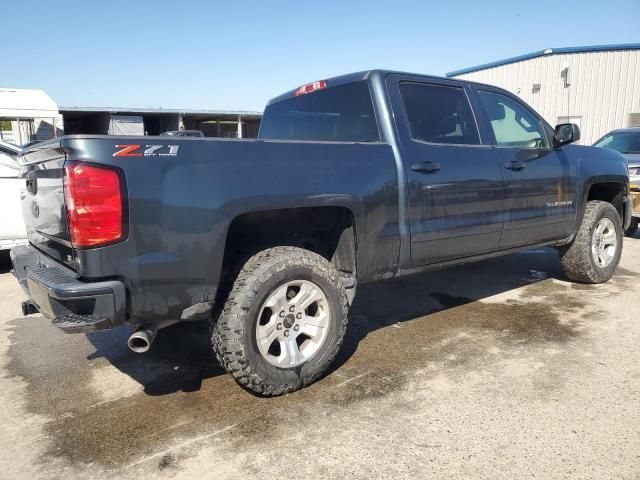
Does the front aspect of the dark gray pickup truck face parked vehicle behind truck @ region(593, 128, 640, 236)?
yes

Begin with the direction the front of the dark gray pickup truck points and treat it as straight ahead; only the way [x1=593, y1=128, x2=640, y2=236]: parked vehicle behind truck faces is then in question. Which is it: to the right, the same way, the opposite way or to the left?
the opposite way

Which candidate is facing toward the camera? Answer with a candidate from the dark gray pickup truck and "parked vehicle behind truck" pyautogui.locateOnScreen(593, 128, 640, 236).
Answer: the parked vehicle behind truck

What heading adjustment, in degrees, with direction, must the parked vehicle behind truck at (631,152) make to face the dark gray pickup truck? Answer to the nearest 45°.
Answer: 0° — it already faces it

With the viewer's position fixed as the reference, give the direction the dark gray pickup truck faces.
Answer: facing away from the viewer and to the right of the viewer

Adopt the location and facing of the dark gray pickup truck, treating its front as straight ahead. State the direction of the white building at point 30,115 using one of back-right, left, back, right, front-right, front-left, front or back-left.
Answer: left

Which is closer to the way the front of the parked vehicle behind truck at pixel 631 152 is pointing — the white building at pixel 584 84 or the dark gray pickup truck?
the dark gray pickup truck

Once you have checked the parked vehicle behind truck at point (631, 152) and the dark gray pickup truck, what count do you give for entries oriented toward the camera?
1

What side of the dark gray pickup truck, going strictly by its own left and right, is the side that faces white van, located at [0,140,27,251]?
left

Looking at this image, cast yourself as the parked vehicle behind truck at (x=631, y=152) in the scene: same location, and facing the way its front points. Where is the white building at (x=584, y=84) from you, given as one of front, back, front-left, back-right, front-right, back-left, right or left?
back

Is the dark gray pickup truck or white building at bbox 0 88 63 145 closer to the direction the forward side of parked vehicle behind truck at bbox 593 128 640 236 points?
the dark gray pickup truck

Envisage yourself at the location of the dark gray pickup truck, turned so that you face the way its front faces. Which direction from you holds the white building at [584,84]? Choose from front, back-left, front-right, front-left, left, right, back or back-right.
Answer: front

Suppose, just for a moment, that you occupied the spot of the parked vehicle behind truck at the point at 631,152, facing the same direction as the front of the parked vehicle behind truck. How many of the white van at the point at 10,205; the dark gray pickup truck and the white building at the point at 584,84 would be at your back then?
1

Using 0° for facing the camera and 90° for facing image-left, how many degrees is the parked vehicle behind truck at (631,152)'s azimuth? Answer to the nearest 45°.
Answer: approximately 0°

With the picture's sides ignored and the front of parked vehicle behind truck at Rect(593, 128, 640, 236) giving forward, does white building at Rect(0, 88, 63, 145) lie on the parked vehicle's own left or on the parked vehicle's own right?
on the parked vehicle's own right
